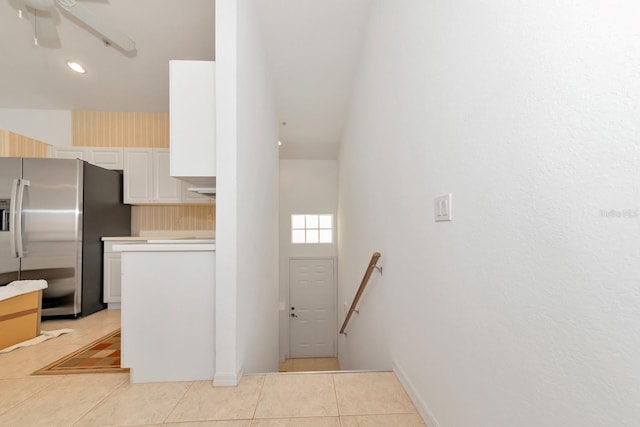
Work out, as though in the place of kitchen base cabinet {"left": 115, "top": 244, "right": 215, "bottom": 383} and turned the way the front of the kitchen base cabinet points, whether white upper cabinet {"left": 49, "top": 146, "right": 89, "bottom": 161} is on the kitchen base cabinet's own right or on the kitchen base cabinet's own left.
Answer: on the kitchen base cabinet's own right

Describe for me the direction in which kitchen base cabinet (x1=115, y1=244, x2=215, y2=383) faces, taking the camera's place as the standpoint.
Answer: facing to the left of the viewer

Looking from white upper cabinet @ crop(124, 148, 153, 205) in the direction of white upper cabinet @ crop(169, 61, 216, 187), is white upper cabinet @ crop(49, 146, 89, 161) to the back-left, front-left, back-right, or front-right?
back-right

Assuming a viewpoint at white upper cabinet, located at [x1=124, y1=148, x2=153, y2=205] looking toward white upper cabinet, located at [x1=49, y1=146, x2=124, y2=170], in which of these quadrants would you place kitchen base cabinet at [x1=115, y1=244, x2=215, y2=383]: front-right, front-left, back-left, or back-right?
back-left

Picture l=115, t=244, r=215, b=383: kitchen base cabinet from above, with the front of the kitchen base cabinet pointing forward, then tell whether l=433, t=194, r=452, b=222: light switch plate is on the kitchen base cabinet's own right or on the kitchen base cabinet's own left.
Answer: on the kitchen base cabinet's own left

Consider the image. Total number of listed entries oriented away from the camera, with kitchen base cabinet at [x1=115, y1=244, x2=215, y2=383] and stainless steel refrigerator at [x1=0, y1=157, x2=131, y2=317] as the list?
0

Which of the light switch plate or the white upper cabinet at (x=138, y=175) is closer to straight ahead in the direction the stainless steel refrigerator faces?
the light switch plate
